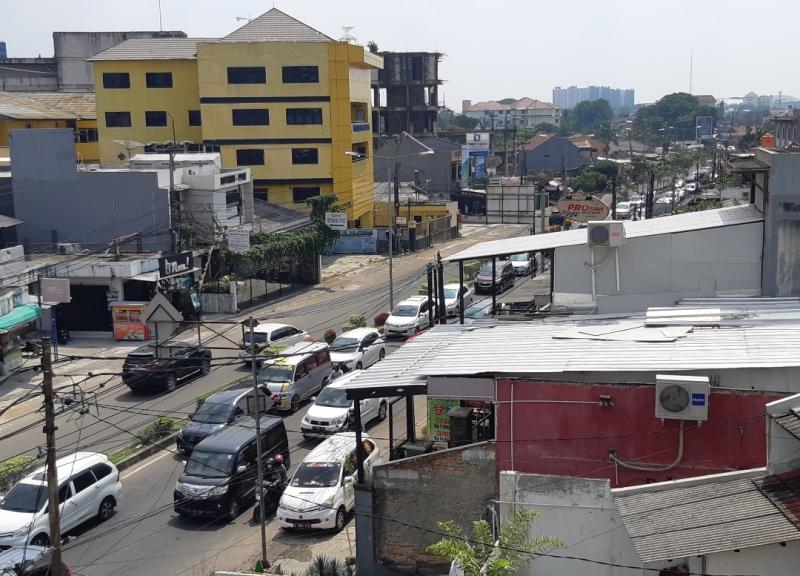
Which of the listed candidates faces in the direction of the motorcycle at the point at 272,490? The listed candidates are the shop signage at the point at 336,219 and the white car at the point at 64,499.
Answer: the shop signage

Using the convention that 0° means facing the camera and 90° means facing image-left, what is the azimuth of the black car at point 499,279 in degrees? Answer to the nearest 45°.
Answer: approximately 45°

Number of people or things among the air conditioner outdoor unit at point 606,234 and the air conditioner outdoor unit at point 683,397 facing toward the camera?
2

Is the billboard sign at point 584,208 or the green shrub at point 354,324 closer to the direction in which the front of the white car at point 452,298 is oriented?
the green shrub

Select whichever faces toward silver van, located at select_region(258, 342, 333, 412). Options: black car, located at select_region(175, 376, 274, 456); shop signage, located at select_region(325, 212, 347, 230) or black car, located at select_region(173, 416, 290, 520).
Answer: the shop signage

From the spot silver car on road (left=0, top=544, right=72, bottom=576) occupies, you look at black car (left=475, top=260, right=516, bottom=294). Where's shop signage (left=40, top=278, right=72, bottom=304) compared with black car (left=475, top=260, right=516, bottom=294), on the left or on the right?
left

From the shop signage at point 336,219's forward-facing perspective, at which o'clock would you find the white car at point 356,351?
The white car is roughly at 12 o'clock from the shop signage.
